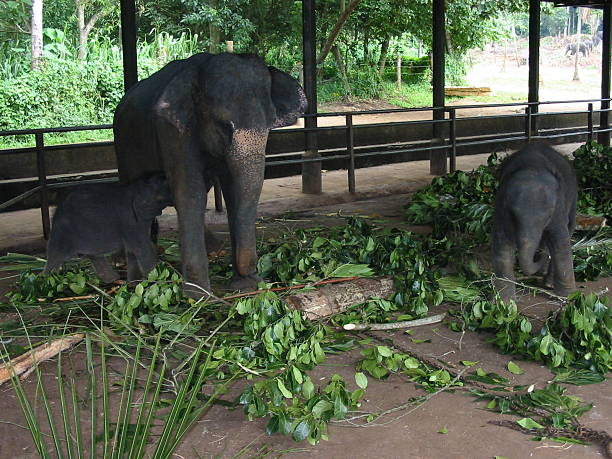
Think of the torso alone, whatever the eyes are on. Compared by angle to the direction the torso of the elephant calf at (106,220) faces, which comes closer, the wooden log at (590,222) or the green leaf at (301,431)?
the wooden log

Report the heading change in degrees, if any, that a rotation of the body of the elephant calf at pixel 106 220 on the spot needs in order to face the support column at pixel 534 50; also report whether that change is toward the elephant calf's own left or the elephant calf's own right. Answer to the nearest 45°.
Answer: approximately 45° to the elephant calf's own left

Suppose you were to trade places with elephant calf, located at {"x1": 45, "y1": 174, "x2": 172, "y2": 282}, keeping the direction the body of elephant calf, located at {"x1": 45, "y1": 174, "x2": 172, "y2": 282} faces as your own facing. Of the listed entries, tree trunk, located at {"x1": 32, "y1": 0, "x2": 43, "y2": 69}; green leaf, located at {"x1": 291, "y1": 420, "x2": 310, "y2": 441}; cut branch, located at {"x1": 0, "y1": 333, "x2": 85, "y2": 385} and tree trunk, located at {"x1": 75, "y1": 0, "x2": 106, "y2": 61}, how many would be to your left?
2

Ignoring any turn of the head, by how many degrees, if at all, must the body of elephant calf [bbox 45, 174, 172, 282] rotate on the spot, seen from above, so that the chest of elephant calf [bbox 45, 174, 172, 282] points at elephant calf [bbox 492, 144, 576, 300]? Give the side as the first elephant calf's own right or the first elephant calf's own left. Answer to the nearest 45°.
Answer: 0° — it already faces it

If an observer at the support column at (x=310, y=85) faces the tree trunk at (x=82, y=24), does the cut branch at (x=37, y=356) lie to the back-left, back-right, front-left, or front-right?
back-left

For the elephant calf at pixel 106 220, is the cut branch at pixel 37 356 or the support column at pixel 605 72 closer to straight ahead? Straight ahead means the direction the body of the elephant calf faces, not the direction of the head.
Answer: the support column

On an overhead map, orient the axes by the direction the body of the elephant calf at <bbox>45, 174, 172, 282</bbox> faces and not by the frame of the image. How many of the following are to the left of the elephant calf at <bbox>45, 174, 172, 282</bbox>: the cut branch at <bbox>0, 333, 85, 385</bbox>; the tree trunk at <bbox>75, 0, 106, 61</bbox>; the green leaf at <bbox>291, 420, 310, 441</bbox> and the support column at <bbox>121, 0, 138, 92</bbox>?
2

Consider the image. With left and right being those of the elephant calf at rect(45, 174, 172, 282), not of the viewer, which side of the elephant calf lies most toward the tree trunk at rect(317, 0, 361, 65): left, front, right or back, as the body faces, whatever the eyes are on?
left

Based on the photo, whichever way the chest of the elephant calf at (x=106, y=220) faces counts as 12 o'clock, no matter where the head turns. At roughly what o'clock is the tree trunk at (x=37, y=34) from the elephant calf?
The tree trunk is roughly at 9 o'clock from the elephant calf.

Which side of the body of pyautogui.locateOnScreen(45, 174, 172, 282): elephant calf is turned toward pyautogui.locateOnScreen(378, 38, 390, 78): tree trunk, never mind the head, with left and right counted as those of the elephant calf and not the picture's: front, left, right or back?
left

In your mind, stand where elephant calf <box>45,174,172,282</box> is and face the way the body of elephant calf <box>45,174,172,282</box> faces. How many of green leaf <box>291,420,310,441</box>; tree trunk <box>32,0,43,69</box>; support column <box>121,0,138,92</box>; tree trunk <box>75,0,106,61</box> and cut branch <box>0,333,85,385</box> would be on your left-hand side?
3

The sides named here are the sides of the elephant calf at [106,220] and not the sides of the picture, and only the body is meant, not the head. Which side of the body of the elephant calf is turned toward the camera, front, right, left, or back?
right

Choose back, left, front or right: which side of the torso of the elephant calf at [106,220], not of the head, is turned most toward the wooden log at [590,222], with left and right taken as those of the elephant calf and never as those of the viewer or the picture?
front

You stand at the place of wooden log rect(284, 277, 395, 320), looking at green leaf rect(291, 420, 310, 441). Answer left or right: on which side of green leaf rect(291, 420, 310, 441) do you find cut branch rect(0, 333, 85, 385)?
right

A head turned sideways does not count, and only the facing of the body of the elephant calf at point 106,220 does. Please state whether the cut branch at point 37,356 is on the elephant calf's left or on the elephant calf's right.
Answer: on the elephant calf's right

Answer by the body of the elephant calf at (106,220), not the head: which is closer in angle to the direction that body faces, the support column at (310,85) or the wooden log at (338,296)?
the wooden log

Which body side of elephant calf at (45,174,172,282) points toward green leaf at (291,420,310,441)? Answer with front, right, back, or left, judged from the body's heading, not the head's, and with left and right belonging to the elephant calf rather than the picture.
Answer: right
